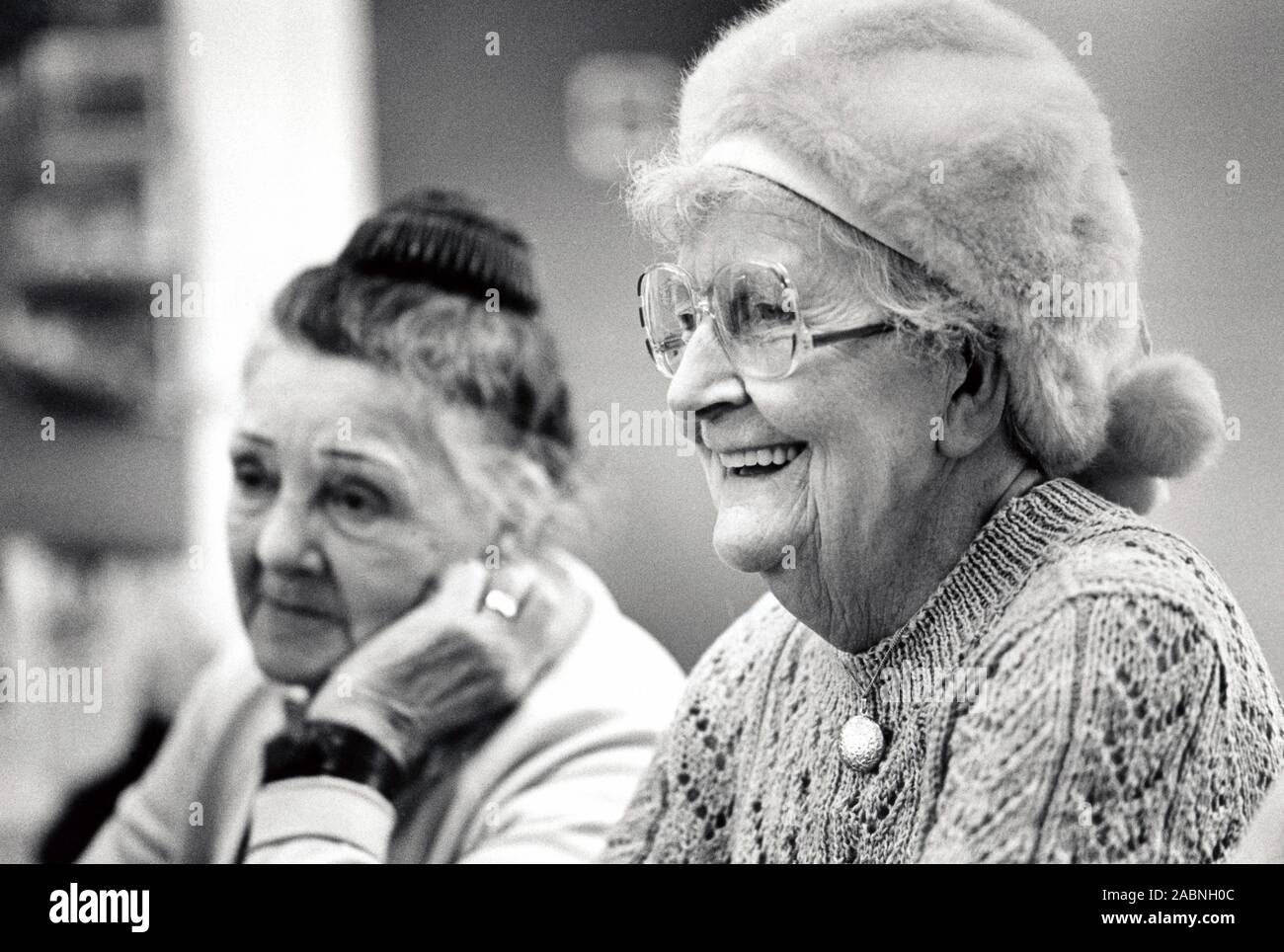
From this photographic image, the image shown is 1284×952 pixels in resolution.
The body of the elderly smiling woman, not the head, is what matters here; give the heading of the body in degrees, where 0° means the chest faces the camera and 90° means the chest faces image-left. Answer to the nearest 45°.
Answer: approximately 45°

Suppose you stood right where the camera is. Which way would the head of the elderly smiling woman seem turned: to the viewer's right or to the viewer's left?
to the viewer's left

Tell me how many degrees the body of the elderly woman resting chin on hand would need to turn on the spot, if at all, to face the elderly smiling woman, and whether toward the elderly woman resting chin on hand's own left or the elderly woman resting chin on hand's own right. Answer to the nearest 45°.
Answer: approximately 90° to the elderly woman resting chin on hand's own left

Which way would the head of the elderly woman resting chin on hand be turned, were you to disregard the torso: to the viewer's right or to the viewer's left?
to the viewer's left

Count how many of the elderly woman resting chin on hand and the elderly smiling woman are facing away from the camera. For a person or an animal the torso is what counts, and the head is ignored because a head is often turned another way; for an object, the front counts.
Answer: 0

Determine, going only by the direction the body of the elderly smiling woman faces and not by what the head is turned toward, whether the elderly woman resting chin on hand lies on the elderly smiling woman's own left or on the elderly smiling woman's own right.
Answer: on the elderly smiling woman's own right

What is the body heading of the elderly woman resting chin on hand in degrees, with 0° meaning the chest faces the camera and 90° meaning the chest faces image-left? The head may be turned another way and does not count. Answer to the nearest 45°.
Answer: approximately 45°
